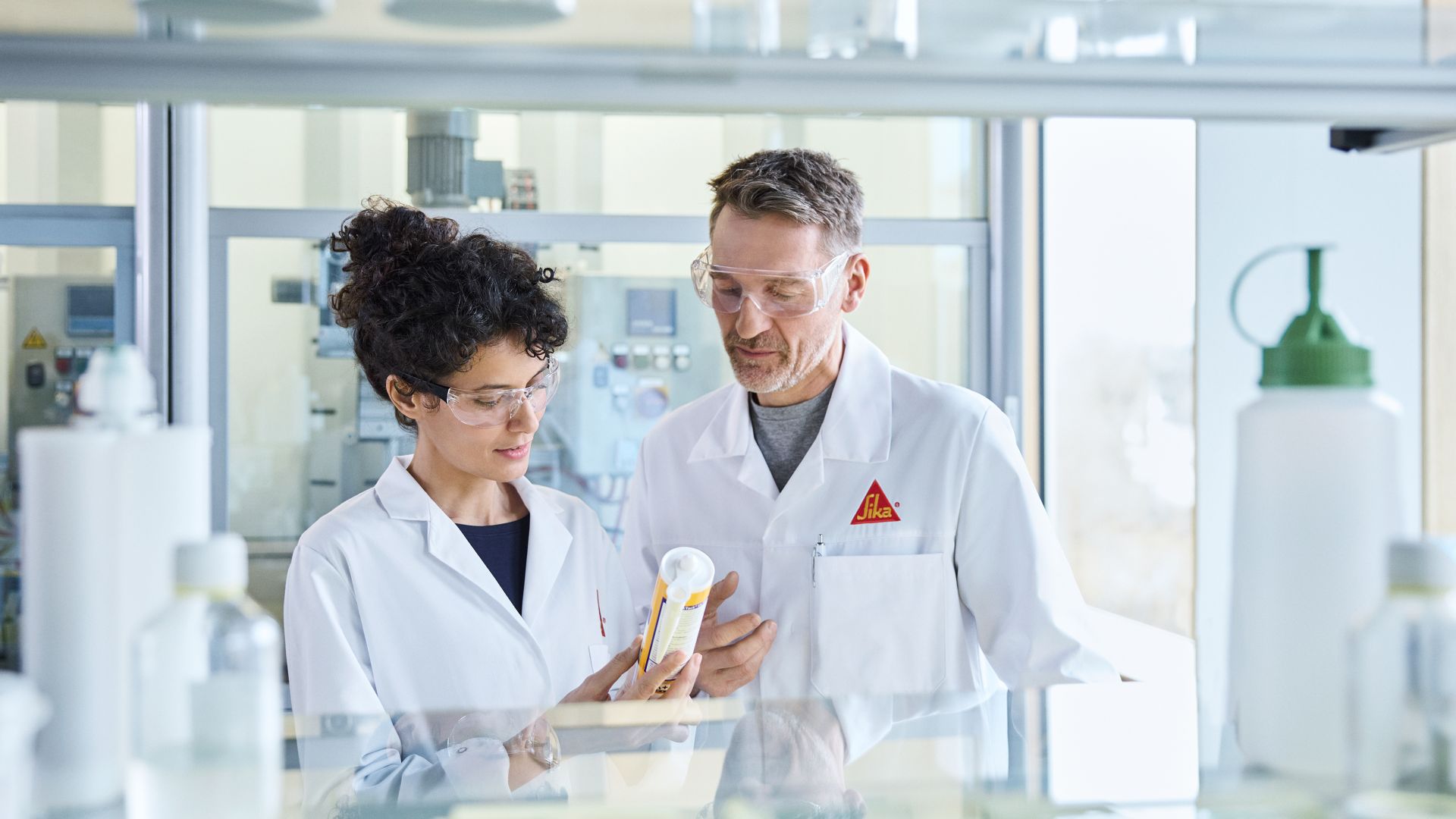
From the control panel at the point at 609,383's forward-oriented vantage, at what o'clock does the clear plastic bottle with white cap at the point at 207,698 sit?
The clear plastic bottle with white cap is roughly at 12 o'clock from the control panel.

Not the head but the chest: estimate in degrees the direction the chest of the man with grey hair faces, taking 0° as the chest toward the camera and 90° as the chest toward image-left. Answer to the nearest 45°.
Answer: approximately 45°

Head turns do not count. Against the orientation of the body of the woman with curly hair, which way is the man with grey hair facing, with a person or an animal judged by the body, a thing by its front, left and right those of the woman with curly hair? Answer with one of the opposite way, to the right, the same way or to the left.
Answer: to the right

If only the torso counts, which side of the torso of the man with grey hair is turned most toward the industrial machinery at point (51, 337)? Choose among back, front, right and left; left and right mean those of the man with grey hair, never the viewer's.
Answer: right

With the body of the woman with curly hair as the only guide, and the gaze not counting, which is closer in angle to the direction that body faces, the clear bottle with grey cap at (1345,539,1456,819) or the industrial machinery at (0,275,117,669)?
the clear bottle with grey cap

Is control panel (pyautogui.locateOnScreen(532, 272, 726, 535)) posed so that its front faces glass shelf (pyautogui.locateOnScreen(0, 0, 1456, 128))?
yes

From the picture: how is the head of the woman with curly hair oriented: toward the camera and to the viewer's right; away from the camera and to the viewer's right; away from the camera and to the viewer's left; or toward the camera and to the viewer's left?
toward the camera and to the viewer's right

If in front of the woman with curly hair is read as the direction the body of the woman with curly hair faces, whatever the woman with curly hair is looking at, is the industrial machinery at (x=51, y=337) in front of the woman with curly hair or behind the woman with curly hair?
behind

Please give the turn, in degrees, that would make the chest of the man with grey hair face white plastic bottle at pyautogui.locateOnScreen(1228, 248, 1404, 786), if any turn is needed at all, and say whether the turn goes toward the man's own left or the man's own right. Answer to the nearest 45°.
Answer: approximately 45° to the man's own left
